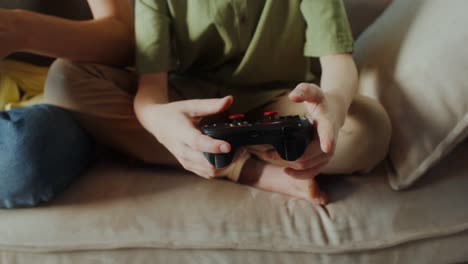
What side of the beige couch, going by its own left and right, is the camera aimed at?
front

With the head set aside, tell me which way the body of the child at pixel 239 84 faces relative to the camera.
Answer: toward the camera
